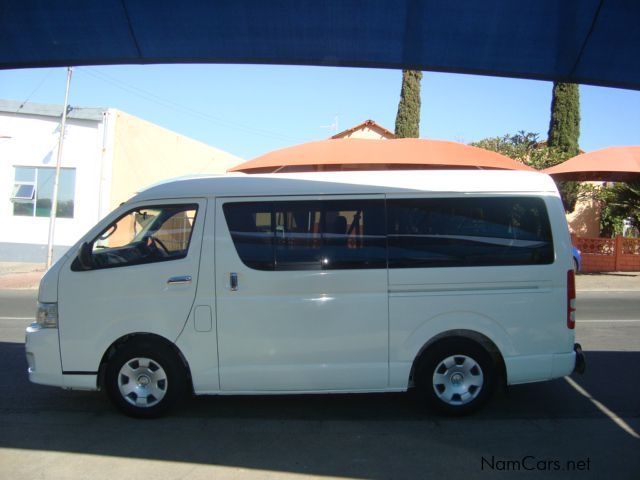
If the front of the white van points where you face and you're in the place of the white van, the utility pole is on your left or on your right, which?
on your right

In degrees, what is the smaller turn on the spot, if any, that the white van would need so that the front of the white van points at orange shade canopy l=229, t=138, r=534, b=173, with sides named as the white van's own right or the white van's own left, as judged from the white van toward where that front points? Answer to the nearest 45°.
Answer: approximately 90° to the white van's own right

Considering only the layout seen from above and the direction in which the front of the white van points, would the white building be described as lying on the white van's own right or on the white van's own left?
on the white van's own right

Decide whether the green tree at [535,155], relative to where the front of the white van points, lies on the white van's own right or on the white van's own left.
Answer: on the white van's own right

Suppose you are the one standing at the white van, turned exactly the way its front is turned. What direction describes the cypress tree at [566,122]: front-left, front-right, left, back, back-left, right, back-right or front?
back-right

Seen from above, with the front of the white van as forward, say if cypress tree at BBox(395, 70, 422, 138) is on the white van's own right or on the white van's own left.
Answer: on the white van's own right

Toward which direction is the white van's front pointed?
to the viewer's left
